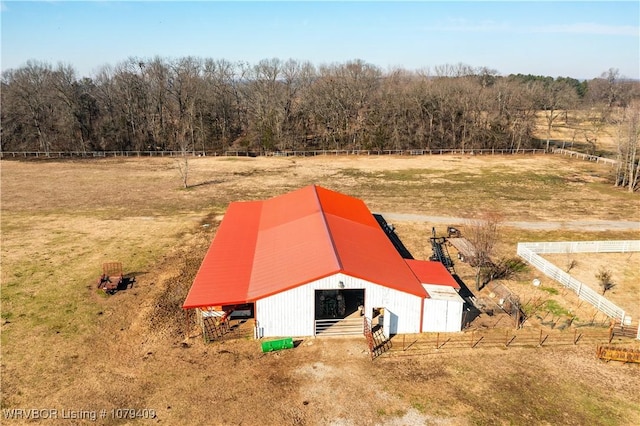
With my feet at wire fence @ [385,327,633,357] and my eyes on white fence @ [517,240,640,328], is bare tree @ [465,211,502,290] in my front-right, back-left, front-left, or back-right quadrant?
front-left

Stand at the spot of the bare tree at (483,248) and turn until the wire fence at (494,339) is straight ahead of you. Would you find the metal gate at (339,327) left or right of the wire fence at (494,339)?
right

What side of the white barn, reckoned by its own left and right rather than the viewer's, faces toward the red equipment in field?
right

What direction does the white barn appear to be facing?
toward the camera

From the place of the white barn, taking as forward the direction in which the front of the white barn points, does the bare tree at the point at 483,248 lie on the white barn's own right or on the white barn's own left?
on the white barn's own left

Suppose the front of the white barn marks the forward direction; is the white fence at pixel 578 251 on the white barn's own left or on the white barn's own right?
on the white barn's own left

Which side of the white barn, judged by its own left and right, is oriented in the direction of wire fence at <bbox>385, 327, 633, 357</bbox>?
left
